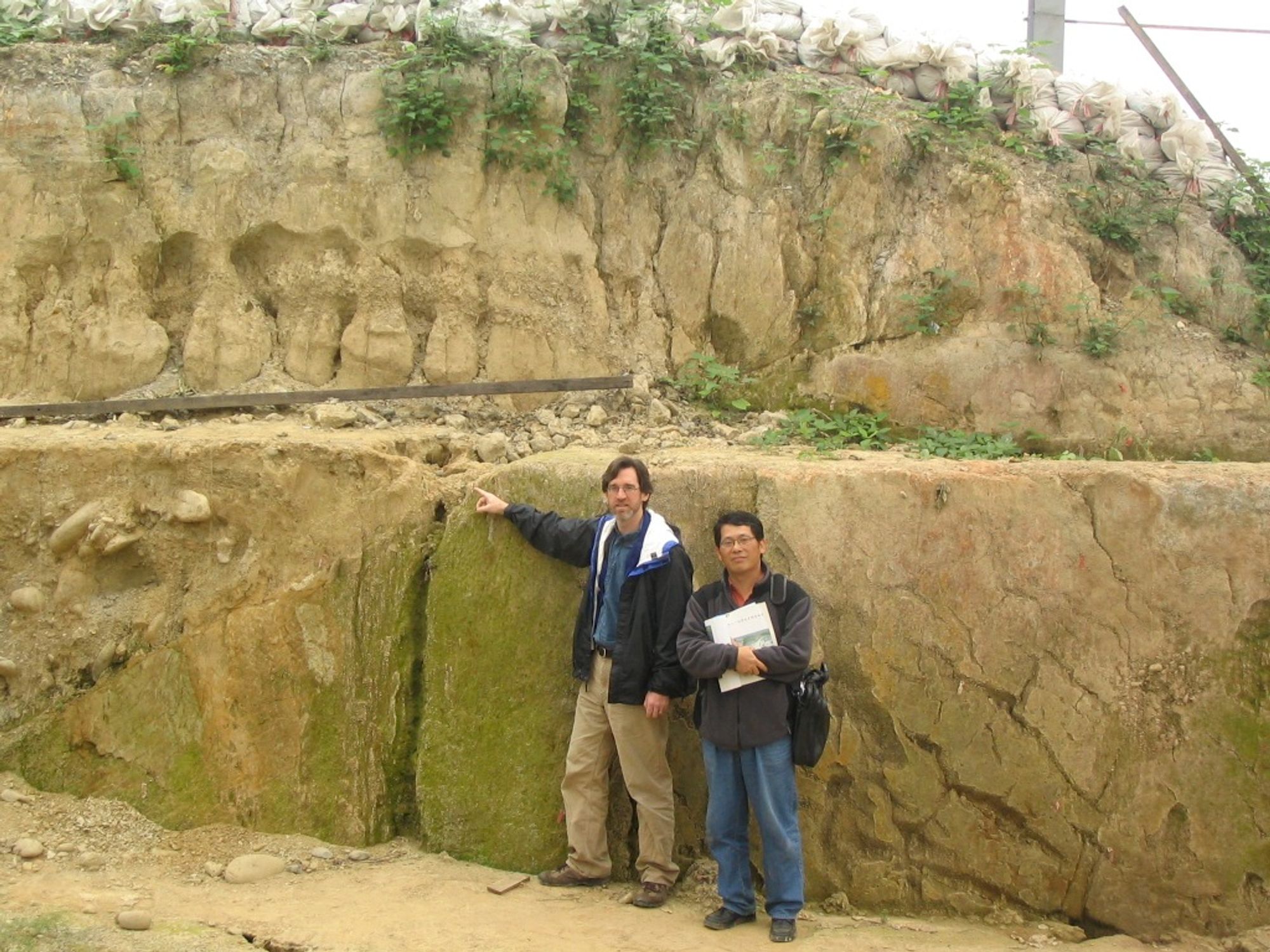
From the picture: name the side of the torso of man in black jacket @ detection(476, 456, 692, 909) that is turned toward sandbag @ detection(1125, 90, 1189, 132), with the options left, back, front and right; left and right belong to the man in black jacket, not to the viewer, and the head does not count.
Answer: back

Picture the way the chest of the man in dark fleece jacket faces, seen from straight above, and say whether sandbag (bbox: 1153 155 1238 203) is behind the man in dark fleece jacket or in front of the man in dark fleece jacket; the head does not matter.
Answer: behind

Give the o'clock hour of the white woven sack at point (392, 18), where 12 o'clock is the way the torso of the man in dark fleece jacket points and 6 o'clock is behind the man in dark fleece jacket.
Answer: The white woven sack is roughly at 5 o'clock from the man in dark fleece jacket.

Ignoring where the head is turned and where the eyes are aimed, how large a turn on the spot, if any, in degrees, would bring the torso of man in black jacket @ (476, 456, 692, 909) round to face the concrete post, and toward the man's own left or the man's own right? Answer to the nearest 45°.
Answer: approximately 180°

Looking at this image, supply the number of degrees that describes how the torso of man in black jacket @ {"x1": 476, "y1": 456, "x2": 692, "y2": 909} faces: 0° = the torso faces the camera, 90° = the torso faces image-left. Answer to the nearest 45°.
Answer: approximately 45°

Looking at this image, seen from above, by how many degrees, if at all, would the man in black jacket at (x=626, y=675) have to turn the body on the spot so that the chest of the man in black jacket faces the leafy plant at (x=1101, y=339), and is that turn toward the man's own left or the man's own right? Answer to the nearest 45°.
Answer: approximately 180°

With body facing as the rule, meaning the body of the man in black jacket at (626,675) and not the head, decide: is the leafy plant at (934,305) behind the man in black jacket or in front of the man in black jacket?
behind

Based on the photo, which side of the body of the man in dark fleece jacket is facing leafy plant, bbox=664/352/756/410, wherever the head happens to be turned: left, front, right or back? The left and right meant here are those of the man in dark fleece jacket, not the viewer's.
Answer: back

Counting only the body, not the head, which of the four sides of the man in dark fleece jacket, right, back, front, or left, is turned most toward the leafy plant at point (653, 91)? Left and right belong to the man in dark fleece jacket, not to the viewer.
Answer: back

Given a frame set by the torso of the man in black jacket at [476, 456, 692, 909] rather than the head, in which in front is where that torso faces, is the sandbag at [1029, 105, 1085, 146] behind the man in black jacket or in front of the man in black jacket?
behind

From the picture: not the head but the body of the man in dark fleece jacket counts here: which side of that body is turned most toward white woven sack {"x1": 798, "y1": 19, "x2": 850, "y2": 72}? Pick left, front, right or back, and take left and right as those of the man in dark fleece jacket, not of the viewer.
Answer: back

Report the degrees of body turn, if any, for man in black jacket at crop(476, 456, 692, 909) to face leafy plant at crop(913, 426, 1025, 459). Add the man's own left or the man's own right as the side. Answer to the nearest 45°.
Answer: approximately 180°

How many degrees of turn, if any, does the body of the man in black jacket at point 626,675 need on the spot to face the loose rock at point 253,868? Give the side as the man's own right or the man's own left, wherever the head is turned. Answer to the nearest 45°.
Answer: approximately 45° to the man's own right
